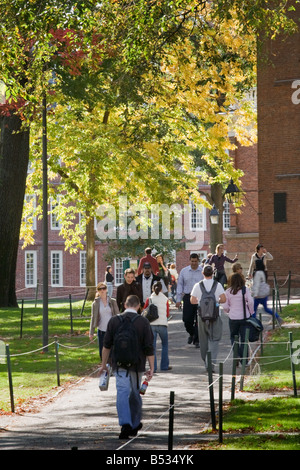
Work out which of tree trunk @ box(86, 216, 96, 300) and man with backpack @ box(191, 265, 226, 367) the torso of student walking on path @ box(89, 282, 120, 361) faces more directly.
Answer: the man with backpack

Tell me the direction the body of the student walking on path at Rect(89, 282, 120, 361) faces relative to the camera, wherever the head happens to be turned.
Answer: toward the camera

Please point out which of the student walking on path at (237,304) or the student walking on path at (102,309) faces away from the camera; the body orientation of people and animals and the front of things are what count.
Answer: the student walking on path at (237,304)

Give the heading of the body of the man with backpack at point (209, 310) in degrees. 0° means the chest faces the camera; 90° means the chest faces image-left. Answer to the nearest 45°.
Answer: approximately 180°

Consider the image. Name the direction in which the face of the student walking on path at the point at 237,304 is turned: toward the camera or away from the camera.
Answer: away from the camera

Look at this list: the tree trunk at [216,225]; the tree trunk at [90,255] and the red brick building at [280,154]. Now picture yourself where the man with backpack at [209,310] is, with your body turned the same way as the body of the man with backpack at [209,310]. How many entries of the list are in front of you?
3

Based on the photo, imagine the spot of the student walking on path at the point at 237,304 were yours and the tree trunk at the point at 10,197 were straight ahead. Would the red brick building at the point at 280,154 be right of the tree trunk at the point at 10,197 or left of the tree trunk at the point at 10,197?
right

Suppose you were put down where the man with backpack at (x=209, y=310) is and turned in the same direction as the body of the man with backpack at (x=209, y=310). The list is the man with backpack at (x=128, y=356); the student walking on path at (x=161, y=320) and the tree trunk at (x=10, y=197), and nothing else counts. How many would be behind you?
1

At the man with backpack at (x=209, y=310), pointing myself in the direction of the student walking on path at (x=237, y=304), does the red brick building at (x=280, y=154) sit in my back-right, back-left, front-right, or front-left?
front-left

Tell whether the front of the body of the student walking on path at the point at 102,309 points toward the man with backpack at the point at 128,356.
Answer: yes

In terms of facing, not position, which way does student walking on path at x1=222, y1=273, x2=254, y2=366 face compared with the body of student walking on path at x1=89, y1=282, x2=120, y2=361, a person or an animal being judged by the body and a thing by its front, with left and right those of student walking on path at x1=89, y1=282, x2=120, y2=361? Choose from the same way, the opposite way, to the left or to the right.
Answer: the opposite way
